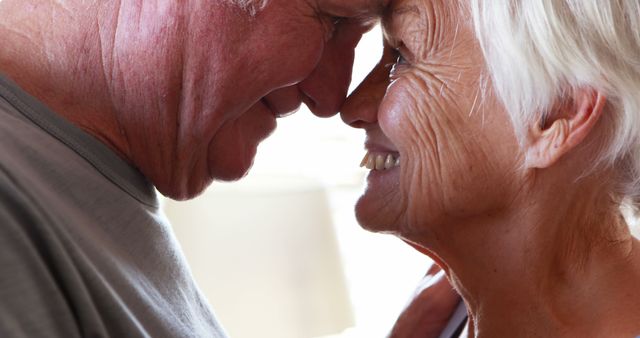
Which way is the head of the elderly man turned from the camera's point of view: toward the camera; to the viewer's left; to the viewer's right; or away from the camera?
to the viewer's right

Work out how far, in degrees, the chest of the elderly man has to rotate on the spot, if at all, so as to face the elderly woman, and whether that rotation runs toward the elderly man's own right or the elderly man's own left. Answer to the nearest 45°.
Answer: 0° — they already face them

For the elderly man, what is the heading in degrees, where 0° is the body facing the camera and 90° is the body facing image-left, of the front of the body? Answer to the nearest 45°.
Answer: approximately 270°

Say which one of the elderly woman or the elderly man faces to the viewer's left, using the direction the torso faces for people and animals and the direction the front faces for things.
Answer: the elderly woman

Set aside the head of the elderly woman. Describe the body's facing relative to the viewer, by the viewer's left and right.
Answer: facing to the left of the viewer

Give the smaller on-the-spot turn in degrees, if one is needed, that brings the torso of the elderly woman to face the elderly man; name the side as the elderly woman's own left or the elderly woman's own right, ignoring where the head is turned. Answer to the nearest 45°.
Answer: approximately 45° to the elderly woman's own left

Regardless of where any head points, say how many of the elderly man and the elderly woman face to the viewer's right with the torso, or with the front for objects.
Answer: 1
